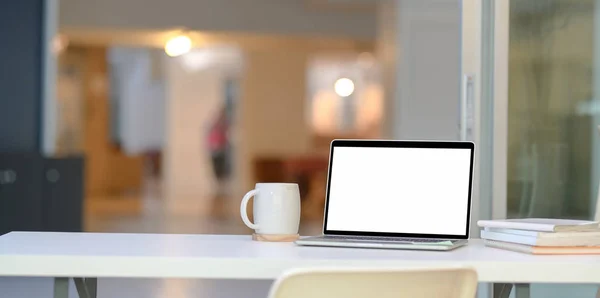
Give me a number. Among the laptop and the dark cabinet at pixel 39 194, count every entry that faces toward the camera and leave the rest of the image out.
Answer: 2

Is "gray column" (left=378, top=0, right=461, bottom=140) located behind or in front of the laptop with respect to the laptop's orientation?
behind

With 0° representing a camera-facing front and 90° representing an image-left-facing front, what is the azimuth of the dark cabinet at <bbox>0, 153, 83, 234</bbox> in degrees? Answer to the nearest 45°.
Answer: approximately 0°

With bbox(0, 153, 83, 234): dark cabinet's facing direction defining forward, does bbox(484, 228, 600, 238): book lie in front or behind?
in front

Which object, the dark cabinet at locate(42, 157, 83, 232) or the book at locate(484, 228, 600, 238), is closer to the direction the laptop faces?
the book

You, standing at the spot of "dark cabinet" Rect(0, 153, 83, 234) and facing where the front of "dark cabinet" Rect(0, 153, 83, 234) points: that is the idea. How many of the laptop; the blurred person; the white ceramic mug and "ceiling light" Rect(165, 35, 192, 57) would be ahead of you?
2

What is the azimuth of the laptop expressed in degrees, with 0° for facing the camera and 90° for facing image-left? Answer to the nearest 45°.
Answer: approximately 0°
